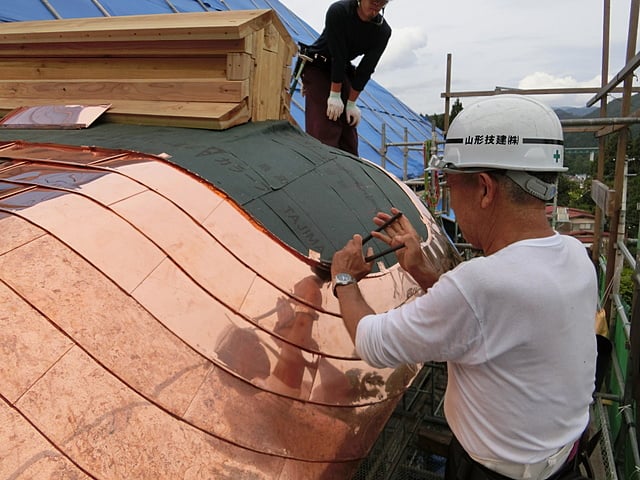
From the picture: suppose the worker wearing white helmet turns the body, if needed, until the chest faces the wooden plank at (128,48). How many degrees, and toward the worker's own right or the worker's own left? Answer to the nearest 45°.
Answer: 0° — they already face it

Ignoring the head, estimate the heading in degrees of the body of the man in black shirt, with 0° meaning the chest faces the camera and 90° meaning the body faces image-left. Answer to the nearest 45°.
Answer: approximately 315°

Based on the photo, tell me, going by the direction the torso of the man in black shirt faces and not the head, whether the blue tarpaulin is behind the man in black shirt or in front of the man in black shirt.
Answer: behind

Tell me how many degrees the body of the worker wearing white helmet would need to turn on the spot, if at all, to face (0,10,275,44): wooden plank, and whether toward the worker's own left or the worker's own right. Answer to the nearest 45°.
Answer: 0° — they already face it

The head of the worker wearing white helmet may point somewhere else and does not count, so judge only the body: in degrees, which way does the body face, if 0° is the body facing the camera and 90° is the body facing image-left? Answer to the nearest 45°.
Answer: approximately 135°

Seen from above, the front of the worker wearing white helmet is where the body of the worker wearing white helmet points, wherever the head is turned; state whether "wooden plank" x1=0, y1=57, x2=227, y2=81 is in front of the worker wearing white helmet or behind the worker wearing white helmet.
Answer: in front

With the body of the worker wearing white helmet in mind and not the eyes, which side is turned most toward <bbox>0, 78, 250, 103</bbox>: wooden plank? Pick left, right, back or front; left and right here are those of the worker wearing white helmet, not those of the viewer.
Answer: front

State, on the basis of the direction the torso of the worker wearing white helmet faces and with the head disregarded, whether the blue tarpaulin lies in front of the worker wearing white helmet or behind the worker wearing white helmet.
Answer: in front

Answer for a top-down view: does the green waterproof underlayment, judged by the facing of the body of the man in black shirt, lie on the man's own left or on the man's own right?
on the man's own right

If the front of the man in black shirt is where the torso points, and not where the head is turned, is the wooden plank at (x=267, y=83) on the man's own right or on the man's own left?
on the man's own right
